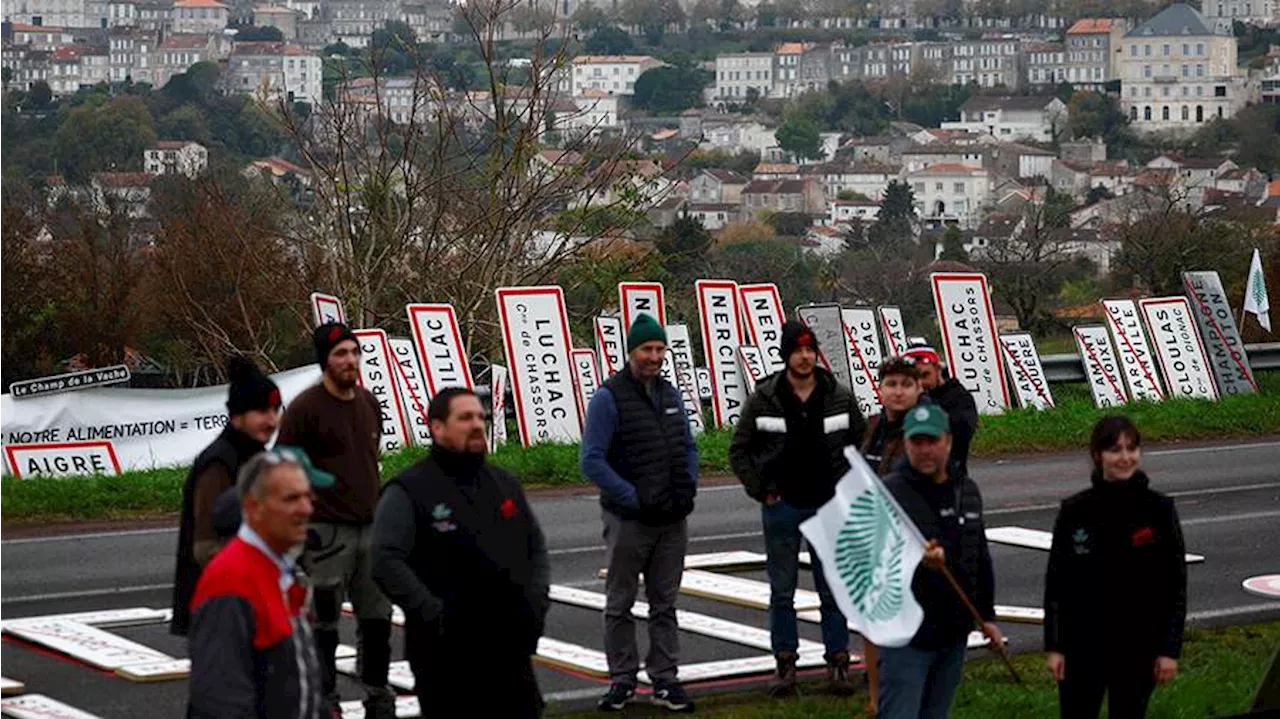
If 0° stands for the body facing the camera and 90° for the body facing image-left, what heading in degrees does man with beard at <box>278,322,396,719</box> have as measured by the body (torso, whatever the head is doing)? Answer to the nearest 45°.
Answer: approximately 315°

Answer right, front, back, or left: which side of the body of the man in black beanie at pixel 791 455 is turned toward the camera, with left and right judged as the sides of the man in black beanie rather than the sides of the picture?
front

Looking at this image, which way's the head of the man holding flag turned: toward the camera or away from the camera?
toward the camera

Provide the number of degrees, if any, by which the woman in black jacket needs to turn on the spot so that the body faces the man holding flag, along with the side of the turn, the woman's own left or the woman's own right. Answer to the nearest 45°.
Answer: approximately 90° to the woman's own right

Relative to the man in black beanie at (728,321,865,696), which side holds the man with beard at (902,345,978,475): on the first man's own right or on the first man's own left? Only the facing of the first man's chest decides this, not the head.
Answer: on the first man's own left

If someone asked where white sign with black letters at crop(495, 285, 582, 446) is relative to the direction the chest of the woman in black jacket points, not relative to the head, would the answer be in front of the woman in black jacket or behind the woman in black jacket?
behind

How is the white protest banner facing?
toward the camera

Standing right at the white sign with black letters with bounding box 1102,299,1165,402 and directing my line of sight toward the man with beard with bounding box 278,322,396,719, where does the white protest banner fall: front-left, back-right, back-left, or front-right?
front-right

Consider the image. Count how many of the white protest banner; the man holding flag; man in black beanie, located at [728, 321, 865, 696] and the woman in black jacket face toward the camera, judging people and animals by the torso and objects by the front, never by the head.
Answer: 4

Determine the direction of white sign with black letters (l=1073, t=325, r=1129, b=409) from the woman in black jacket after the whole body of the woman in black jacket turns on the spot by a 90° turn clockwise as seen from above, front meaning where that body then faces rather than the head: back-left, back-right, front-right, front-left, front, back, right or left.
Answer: right

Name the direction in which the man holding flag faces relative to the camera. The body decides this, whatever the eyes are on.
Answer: toward the camera

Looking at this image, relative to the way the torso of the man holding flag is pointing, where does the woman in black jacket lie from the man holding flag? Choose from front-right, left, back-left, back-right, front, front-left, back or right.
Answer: left

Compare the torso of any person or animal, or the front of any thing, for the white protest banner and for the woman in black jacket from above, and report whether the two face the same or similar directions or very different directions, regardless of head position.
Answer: same or similar directions

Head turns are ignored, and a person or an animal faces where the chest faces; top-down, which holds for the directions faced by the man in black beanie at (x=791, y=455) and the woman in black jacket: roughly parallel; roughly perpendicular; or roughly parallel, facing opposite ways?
roughly parallel

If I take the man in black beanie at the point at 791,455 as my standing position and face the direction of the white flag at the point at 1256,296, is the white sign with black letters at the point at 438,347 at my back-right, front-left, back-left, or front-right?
front-left

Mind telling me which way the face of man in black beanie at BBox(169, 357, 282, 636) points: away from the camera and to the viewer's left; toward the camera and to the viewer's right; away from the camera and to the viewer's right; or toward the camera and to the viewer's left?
toward the camera and to the viewer's right

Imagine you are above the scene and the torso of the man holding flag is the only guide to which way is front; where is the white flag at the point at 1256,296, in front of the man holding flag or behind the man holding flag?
behind

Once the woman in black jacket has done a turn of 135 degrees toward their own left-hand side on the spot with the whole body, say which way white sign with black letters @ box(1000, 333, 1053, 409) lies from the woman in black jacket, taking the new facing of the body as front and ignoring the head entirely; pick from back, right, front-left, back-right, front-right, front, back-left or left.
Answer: front-left

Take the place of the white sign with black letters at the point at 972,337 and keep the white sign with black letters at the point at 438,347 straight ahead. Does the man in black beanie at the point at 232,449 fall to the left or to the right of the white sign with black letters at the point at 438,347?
left
